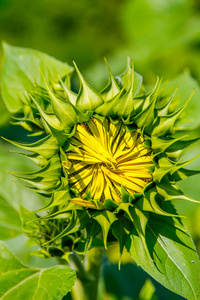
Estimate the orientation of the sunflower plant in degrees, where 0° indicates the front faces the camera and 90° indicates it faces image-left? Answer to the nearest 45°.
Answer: approximately 0°
